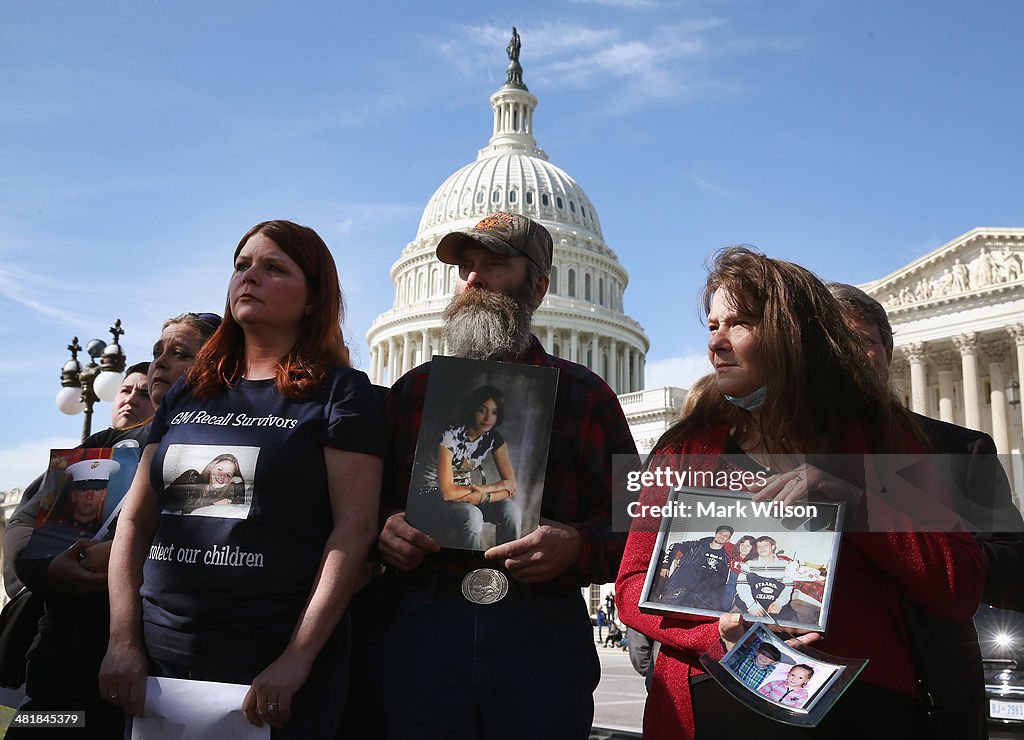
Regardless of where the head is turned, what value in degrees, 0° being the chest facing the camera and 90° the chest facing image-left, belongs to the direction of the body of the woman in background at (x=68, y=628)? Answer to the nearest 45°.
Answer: approximately 45°

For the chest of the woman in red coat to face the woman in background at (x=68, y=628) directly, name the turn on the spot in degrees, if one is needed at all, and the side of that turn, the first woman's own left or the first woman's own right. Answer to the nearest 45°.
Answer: approximately 45° to the first woman's own right

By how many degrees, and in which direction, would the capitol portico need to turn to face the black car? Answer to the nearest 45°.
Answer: approximately 45° to its left

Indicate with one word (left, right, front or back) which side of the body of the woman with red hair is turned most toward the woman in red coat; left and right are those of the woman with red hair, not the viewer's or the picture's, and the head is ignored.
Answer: left

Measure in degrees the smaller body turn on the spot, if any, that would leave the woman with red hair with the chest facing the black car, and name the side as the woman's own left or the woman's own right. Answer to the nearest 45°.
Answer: approximately 180°
